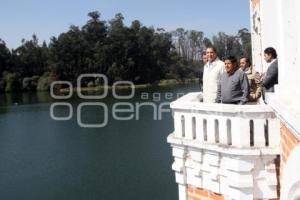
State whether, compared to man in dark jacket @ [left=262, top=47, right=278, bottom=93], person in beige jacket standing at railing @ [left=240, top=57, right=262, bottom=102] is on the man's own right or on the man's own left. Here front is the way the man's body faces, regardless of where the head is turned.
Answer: on the man's own right

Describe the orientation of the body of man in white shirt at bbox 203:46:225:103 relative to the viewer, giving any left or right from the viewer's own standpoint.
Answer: facing the viewer and to the left of the viewer

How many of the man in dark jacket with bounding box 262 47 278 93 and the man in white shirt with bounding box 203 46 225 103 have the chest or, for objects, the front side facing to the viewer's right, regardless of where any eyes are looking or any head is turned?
0

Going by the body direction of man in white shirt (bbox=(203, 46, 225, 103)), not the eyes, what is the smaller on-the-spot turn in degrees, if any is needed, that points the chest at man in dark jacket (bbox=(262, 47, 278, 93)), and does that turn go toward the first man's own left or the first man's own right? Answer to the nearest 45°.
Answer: approximately 90° to the first man's own left

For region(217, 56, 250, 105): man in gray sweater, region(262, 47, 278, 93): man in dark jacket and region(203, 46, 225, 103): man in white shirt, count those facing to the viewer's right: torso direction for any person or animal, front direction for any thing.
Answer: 0

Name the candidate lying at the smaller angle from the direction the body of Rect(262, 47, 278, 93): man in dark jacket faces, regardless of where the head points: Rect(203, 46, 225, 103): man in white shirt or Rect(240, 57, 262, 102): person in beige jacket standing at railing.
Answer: the man in white shirt

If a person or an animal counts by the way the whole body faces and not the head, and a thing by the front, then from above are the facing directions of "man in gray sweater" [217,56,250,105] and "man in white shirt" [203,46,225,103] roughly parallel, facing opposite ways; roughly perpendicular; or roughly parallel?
roughly parallel

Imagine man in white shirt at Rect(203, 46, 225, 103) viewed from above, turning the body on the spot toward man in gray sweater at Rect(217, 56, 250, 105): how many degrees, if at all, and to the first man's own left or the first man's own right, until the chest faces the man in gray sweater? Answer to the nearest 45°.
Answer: approximately 90° to the first man's own left

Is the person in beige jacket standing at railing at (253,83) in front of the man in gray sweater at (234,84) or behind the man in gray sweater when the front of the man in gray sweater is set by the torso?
behind

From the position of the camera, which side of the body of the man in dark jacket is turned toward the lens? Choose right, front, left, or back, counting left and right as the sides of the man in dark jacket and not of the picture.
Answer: left

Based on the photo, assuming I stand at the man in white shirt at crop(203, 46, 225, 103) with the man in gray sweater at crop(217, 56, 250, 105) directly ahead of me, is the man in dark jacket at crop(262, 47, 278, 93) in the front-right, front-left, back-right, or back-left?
front-left

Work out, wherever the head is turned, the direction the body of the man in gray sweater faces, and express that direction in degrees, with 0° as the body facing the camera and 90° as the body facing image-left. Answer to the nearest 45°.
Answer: approximately 45°

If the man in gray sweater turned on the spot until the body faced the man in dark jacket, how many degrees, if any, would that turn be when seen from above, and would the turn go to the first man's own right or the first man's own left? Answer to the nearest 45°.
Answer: approximately 135° to the first man's own left
